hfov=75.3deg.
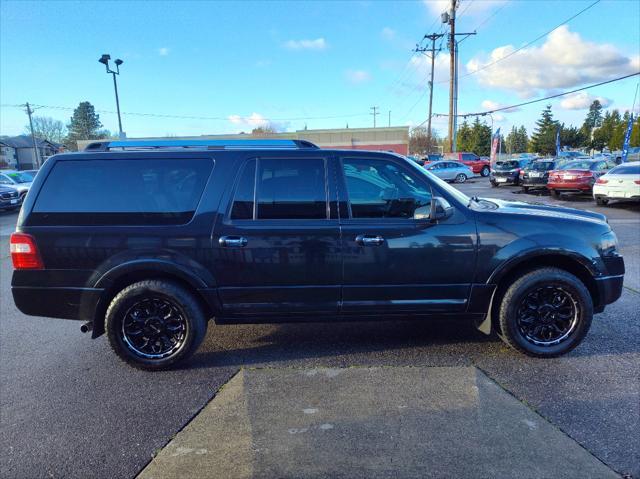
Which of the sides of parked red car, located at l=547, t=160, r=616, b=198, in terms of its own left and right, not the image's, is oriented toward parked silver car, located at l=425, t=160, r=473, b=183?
left

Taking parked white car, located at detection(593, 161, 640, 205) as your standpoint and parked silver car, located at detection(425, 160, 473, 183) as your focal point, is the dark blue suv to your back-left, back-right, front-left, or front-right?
back-left

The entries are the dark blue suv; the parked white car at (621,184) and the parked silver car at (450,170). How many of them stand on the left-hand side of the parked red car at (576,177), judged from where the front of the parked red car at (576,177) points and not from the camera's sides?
1

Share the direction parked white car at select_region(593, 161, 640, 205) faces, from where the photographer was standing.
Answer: facing away from the viewer and to the right of the viewer

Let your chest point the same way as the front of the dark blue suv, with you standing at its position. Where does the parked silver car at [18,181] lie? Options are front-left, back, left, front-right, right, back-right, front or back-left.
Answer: back-left

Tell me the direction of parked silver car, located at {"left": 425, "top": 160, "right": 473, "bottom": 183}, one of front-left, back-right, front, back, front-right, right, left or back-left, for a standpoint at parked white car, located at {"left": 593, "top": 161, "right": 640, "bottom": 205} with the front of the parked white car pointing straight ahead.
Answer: left

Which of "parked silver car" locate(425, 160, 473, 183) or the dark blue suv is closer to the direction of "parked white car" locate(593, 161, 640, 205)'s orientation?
the parked silver car

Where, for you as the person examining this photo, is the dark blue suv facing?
facing to the right of the viewer

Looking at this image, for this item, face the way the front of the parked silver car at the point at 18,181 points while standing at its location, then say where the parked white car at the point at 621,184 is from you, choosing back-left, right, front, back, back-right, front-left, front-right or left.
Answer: front

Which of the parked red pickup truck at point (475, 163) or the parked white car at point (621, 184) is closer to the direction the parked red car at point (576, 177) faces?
the parked red pickup truck

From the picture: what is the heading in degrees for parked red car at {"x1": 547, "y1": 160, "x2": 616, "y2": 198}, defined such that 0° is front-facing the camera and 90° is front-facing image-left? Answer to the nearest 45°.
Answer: approximately 225°
